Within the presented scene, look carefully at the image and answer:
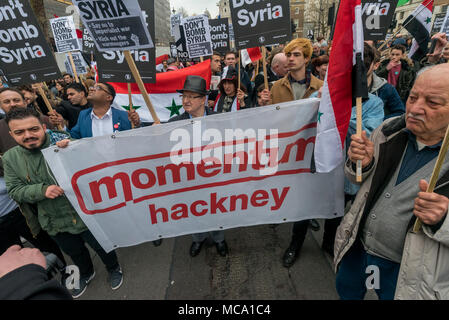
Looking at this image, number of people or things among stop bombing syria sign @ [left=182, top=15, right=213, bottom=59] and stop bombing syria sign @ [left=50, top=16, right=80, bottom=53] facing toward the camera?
2

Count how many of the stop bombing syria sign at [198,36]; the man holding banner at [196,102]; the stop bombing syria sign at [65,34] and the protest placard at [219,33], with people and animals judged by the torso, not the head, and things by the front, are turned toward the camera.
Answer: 4

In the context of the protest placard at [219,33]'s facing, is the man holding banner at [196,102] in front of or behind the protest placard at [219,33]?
in front

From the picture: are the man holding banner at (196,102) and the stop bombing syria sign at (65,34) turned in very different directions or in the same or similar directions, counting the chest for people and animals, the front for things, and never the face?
same or similar directions

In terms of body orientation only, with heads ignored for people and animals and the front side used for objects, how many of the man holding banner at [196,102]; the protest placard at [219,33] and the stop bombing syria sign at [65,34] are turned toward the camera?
3

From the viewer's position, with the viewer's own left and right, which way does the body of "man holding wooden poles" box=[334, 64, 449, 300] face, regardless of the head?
facing the viewer and to the left of the viewer

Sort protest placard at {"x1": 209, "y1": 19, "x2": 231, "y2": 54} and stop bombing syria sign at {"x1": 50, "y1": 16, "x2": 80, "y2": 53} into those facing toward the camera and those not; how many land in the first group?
2

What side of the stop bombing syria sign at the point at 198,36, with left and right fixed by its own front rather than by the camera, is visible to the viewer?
front

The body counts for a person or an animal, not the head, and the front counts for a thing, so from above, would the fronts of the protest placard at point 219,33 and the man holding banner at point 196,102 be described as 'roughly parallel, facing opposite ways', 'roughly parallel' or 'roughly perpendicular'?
roughly parallel

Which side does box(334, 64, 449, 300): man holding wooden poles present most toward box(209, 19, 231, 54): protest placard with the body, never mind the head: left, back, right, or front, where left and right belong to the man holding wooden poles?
right

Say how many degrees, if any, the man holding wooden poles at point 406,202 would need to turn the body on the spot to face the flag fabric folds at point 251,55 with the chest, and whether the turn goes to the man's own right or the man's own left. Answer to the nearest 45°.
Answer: approximately 90° to the man's own right

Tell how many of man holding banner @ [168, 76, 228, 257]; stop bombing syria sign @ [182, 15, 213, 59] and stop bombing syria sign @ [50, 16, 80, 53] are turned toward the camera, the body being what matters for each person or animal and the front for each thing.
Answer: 3

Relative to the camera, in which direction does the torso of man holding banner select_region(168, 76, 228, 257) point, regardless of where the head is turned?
toward the camera
